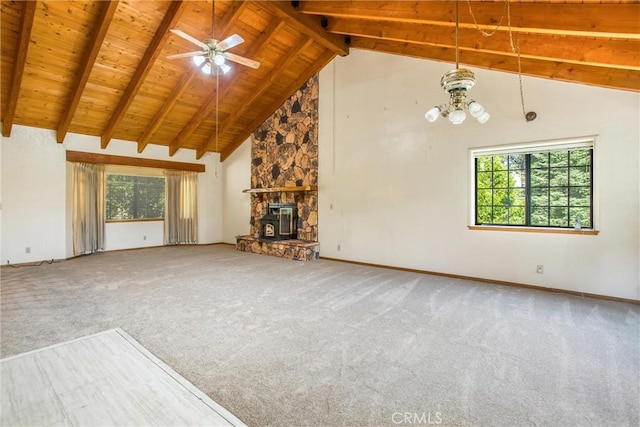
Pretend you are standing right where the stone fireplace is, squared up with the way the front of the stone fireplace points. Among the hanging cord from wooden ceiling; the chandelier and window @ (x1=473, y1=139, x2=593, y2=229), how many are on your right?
0

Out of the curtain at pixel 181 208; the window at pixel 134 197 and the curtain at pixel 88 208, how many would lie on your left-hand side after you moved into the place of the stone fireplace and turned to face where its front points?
0

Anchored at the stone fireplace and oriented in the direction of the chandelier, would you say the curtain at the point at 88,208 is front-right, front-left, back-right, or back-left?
back-right

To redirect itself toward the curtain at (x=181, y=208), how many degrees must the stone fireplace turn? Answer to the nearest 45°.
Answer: approximately 90° to its right

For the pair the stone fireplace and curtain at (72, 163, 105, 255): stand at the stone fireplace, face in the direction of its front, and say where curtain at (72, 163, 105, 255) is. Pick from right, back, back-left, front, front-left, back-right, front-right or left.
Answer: front-right

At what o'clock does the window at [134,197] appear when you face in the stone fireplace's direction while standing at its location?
The window is roughly at 2 o'clock from the stone fireplace.

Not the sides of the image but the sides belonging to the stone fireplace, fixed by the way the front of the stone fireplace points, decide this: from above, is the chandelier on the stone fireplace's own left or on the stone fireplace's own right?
on the stone fireplace's own left

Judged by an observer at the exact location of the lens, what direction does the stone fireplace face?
facing the viewer and to the left of the viewer

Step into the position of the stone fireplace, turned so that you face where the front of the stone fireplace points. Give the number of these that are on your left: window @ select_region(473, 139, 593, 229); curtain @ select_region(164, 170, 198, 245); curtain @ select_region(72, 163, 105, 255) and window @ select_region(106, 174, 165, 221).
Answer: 1

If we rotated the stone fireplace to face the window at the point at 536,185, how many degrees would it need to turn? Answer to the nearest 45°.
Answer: approximately 90° to its left

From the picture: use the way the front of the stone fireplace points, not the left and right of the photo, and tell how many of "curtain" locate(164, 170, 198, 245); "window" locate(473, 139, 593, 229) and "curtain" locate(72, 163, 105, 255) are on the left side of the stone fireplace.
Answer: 1

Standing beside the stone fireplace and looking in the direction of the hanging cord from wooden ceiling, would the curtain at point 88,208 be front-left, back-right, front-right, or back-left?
back-right
